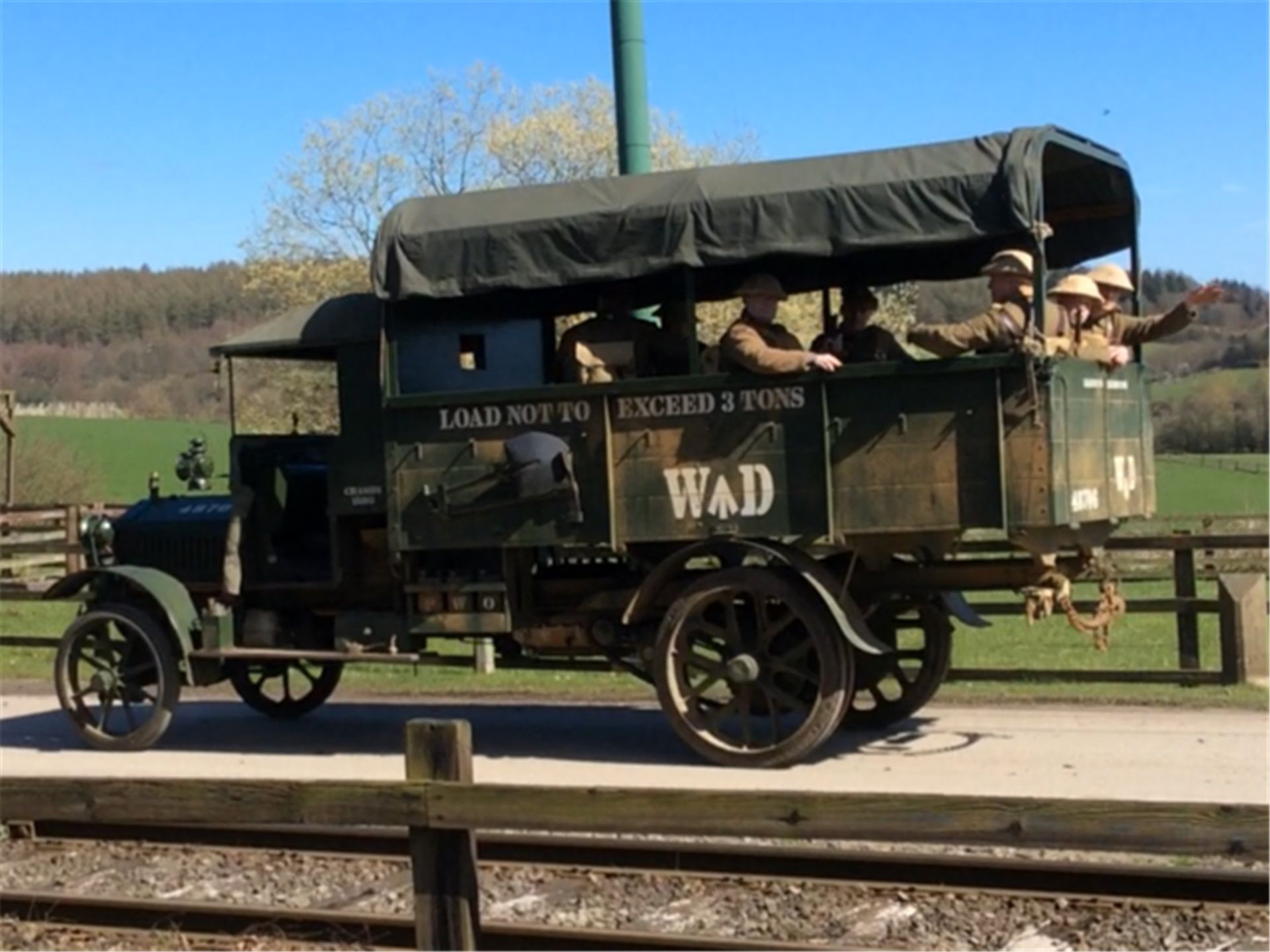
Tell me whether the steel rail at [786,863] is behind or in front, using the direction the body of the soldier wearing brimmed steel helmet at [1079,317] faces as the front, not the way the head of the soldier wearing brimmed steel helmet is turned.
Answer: in front

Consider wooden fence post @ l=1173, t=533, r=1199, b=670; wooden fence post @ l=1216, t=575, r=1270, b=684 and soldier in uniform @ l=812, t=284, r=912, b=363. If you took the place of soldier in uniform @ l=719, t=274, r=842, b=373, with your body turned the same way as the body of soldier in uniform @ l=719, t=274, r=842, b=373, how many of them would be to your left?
3

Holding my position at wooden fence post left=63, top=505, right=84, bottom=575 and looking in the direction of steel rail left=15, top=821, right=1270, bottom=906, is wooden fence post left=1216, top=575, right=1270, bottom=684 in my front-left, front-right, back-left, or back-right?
front-left

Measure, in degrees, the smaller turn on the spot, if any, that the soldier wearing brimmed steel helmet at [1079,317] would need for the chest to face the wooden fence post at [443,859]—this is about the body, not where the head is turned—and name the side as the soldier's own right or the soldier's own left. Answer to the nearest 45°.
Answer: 0° — they already face it

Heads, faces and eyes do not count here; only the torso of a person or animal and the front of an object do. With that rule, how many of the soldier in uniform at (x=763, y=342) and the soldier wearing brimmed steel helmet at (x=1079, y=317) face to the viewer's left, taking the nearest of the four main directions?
0

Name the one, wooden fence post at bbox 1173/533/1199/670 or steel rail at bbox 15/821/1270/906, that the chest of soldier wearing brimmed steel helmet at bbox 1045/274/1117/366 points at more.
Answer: the steel rail

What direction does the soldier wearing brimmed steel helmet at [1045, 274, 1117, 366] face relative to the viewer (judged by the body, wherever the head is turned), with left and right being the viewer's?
facing the viewer

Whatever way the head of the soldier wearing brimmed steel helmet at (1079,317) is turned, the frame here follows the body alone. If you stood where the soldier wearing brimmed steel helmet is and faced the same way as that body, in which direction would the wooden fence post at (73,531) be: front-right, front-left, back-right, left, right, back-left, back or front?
back-right

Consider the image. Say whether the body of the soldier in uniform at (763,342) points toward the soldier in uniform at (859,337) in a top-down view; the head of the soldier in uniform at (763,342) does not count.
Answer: no

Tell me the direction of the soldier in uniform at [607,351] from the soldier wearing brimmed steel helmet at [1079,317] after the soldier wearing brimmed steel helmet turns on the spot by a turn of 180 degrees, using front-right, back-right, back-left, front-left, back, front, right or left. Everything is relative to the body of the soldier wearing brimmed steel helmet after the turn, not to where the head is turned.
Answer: left

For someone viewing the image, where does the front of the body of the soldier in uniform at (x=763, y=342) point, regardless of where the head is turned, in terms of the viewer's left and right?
facing the viewer and to the right of the viewer

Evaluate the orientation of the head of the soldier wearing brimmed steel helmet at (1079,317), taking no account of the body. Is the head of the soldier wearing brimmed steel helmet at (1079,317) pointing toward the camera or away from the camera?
toward the camera

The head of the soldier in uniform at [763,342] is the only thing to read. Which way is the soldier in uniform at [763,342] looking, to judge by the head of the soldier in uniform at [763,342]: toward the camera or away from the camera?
toward the camera

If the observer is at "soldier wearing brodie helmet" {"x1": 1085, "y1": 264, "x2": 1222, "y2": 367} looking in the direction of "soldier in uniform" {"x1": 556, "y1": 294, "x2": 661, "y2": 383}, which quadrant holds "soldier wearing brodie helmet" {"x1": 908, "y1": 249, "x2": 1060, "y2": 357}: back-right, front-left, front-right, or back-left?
front-left

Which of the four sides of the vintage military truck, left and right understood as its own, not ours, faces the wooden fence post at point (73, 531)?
front

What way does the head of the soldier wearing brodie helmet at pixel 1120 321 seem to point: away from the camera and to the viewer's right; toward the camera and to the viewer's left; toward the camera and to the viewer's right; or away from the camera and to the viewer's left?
toward the camera and to the viewer's right

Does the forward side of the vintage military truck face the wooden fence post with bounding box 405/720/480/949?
no

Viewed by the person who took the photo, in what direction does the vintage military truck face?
facing away from the viewer and to the left of the viewer
